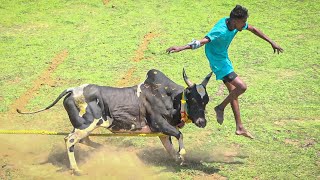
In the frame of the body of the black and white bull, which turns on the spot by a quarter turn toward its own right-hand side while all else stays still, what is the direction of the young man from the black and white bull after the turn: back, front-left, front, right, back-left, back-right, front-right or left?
left

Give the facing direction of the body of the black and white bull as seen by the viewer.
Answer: to the viewer's right
